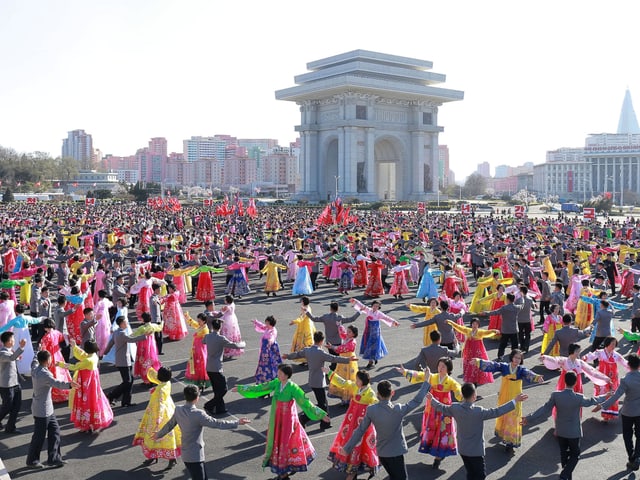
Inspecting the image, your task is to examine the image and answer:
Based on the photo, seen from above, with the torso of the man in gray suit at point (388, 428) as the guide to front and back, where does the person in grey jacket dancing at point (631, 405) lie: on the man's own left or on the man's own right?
on the man's own right

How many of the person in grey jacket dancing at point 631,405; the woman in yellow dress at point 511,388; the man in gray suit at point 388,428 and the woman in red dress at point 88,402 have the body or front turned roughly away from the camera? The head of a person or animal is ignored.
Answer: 2

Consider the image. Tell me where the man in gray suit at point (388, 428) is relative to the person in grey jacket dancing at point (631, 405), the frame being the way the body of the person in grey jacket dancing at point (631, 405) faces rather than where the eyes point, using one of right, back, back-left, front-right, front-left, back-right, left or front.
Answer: back-left

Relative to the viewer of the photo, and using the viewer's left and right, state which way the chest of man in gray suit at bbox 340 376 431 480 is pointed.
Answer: facing away from the viewer

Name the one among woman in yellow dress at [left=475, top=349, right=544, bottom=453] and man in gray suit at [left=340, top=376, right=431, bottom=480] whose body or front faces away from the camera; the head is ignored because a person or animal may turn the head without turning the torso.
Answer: the man in gray suit

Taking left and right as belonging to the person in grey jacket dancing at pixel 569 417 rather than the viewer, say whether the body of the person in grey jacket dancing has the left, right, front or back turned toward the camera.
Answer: back

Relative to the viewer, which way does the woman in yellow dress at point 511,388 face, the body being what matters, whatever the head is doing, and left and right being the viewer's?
facing the viewer
